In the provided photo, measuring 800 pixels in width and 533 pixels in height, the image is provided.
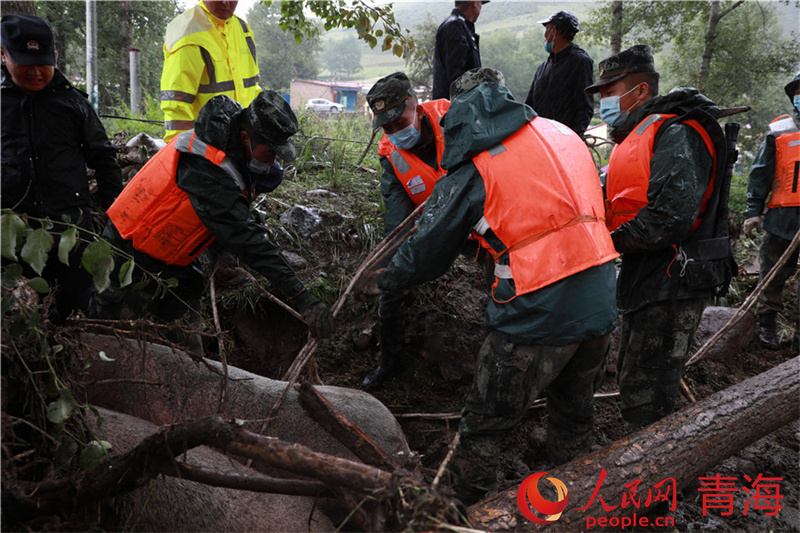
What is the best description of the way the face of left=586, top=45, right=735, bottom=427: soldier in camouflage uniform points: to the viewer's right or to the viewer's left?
to the viewer's left

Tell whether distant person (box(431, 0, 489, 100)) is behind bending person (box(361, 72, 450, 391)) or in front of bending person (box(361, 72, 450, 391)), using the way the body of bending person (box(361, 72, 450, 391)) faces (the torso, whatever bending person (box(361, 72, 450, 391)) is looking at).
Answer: behind

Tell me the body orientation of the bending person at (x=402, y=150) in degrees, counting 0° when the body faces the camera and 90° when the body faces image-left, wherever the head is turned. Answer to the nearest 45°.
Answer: approximately 45°

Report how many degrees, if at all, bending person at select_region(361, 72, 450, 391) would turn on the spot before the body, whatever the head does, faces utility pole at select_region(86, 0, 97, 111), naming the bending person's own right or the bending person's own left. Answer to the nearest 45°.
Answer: approximately 90° to the bending person's own right

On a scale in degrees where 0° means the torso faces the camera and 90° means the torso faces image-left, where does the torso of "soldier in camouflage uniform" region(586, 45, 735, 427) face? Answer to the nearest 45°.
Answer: approximately 90°

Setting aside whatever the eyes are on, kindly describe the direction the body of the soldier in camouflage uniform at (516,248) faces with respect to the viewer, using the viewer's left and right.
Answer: facing away from the viewer and to the left of the viewer

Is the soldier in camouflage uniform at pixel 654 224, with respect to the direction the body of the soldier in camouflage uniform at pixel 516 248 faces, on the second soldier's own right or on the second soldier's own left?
on the second soldier's own right

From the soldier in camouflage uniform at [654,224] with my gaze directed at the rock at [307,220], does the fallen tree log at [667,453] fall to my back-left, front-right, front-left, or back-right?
back-left
